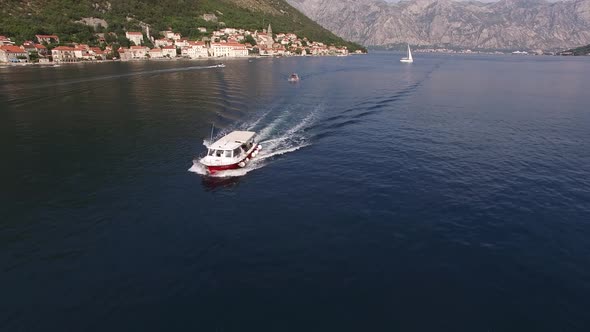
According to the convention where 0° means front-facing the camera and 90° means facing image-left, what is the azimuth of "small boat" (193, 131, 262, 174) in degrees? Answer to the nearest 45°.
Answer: approximately 45°
